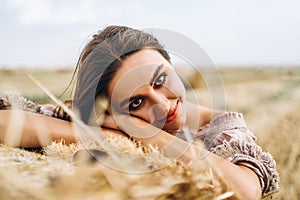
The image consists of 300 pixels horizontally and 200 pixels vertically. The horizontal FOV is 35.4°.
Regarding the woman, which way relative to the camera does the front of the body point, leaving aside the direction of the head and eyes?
toward the camera
